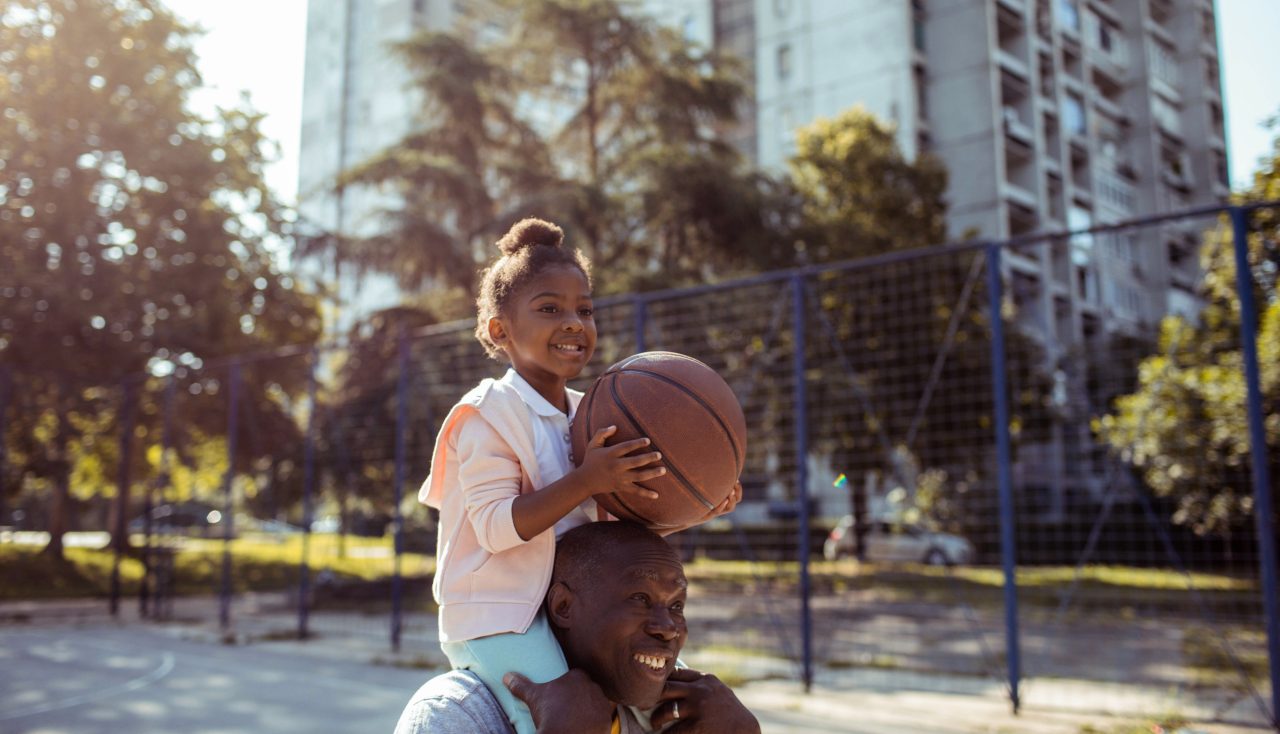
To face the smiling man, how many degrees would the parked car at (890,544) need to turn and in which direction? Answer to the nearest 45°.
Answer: approximately 90° to its right

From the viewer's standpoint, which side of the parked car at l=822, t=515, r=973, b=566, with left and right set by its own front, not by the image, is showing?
right

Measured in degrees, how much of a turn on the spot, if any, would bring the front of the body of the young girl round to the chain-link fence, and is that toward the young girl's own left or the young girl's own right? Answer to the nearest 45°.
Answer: approximately 135° to the young girl's own left

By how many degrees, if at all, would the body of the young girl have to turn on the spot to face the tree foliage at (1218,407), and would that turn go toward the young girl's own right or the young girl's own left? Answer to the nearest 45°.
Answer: approximately 90° to the young girl's own left

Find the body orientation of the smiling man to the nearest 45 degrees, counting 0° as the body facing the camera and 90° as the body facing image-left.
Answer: approximately 315°

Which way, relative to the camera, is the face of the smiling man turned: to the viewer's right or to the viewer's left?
to the viewer's right

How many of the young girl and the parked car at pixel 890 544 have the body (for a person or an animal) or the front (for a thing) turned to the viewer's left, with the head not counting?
0

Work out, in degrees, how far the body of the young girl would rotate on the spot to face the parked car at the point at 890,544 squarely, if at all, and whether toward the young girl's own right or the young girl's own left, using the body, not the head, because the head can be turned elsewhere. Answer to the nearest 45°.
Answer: approximately 135° to the young girl's own left

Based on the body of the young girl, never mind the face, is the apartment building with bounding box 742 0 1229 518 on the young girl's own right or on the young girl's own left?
on the young girl's own left
